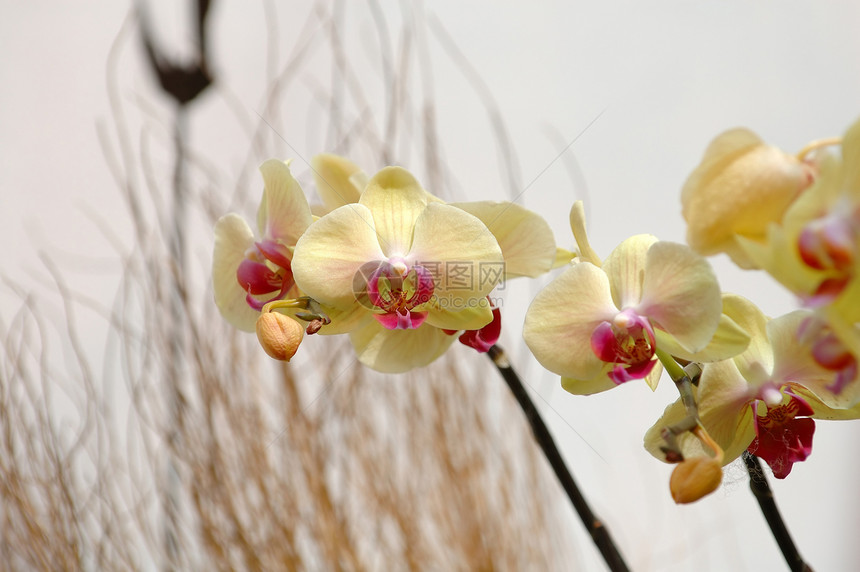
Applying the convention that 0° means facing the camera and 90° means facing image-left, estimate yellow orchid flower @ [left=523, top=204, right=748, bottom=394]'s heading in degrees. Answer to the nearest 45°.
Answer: approximately 0°

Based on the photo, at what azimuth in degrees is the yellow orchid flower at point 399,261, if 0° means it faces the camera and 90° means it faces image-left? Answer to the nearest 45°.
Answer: approximately 0°

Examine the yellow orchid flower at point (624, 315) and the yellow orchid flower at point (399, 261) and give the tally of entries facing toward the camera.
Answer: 2
